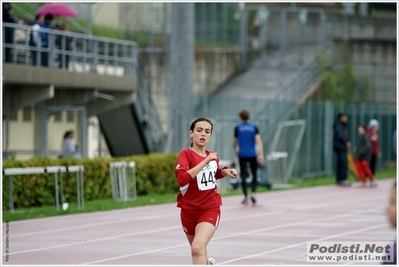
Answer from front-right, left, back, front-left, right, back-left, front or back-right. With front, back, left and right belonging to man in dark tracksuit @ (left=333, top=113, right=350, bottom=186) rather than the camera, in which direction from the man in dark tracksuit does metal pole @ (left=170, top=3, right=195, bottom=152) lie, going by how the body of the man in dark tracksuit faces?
back-right

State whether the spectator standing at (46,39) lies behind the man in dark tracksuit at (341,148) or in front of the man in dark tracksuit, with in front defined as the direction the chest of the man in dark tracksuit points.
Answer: behind

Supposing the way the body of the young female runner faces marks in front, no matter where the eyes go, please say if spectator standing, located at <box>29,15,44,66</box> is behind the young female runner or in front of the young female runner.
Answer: behind

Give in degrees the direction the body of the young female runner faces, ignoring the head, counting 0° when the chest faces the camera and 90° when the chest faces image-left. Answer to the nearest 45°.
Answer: approximately 315°

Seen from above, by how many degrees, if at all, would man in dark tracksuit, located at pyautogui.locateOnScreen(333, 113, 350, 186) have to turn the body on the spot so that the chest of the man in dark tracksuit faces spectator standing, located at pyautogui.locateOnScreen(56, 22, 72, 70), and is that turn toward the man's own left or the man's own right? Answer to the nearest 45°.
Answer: approximately 135° to the man's own right

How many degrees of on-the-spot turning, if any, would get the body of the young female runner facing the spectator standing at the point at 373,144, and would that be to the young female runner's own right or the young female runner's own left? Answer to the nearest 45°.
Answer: approximately 135° to the young female runner's own left

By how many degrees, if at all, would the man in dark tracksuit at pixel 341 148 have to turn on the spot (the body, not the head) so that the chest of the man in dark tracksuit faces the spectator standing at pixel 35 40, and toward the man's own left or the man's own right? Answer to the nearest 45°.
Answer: approximately 135° to the man's own right

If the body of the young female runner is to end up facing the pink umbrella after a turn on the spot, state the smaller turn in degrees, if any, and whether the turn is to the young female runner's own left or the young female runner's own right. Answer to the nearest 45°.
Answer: approximately 135° to the young female runner's own left

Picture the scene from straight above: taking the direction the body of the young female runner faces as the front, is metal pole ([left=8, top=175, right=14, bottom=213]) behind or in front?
behind
